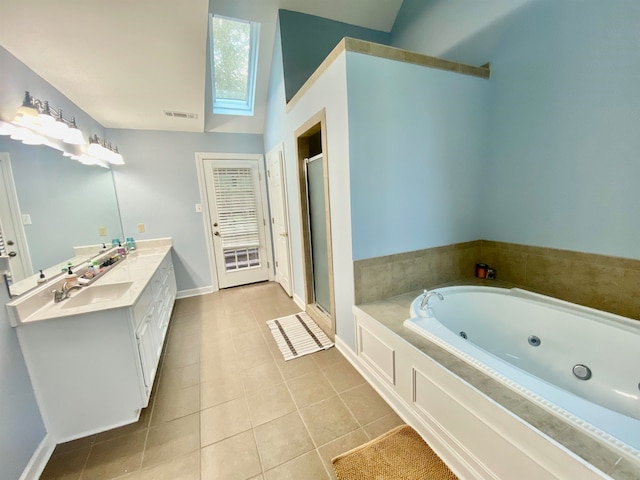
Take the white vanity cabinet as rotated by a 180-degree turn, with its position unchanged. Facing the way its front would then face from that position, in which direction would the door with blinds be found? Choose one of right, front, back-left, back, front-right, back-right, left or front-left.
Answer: back-right

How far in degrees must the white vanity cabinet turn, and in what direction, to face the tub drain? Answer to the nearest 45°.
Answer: approximately 45° to its right

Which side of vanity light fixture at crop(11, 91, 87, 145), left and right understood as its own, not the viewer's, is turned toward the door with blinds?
left

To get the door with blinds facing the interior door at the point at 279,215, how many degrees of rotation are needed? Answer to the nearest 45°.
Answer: approximately 45° to its left

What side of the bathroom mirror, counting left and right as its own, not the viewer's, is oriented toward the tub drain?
front

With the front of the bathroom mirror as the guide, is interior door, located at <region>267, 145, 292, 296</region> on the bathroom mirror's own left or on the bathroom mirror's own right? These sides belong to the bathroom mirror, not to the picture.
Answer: on the bathroom mirror's own left

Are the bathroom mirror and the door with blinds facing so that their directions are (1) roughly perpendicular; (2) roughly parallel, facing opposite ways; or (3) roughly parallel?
roughly perpendicular

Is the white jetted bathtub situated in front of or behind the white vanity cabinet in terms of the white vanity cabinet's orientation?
in front

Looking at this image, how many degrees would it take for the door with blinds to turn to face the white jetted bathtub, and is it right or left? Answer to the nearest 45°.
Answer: approximately 45° to its left

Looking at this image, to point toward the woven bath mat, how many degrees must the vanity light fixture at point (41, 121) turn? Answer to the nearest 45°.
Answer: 0° — it already faces it

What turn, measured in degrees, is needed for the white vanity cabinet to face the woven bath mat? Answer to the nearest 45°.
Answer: approximately 45° to its right

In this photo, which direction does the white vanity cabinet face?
to the viewer's right

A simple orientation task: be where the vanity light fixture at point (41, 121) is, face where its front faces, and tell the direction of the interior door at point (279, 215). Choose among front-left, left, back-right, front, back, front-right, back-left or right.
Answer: front-left
